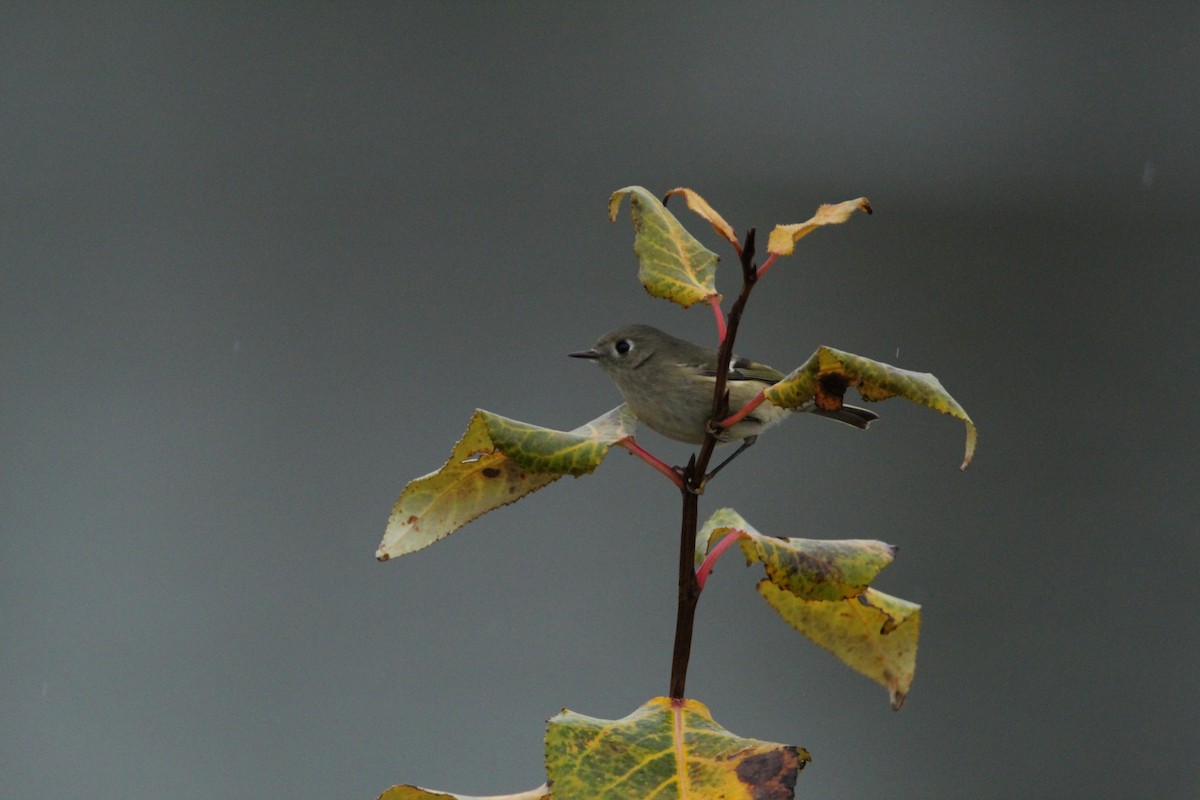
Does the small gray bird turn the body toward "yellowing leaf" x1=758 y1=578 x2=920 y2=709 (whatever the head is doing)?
no

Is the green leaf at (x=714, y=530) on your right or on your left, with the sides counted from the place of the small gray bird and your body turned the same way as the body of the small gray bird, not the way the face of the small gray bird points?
on your left

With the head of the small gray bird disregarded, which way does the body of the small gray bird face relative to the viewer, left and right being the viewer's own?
facing to the left of the viewer
